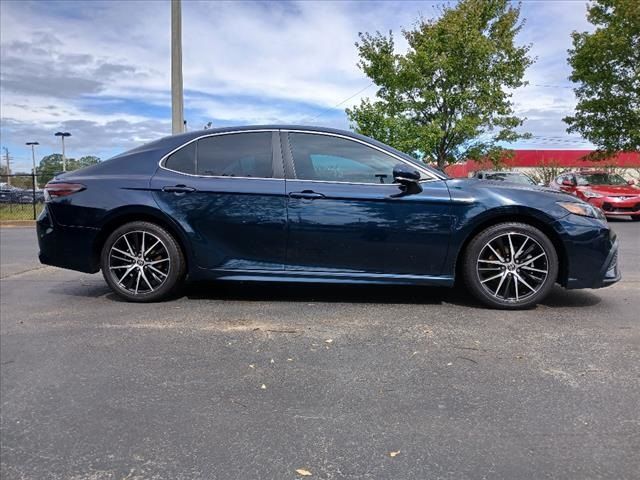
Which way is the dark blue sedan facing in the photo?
to the viewer's right

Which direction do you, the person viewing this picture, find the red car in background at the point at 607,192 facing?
facing the viewer and to the right of the viewer

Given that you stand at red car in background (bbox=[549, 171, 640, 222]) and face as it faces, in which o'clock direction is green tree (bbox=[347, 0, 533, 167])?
The green tree is roughly at 5 o'clock from the red car in background.

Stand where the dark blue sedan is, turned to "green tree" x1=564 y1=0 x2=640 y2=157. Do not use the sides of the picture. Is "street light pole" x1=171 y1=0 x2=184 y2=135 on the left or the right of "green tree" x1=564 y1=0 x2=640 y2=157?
left

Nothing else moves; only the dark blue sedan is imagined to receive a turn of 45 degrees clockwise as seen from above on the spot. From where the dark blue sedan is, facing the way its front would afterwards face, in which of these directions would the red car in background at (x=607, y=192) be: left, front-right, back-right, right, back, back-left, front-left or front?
left

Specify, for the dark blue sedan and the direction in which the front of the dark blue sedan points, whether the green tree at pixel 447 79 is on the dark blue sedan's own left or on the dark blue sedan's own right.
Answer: on the dark blue sedan's own left

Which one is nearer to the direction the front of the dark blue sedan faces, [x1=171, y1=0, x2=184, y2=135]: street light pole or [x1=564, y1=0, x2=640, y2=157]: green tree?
the green tree

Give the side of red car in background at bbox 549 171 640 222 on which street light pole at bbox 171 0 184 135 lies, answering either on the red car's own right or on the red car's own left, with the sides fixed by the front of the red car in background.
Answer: on the red car's own right
